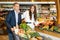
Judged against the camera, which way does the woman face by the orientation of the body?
toward the camera

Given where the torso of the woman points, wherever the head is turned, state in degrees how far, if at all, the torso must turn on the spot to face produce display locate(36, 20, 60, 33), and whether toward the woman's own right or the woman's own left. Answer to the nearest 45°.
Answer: approximately 45° to the woman's own left

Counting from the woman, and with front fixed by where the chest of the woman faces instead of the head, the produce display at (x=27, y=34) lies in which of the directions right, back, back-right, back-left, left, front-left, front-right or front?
front
